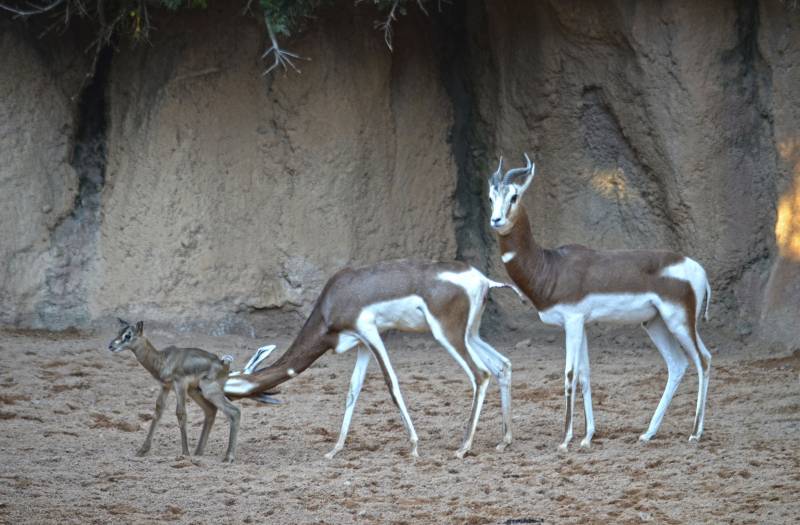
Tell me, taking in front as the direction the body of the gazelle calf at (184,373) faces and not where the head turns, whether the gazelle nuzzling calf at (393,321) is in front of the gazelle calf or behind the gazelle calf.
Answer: behind

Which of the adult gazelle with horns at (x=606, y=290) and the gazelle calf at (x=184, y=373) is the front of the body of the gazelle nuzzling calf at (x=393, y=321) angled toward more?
the gazelle calf

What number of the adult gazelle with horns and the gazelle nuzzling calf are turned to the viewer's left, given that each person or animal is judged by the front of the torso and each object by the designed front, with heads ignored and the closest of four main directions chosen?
2

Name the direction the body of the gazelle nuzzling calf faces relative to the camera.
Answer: to the viewer's left

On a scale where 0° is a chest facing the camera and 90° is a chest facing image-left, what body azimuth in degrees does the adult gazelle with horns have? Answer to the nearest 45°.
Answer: approximately 90°

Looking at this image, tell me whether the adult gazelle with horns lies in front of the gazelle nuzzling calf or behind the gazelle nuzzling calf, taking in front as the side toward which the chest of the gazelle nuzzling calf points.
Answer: behind

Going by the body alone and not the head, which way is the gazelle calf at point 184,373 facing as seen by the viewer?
to the viewer's left

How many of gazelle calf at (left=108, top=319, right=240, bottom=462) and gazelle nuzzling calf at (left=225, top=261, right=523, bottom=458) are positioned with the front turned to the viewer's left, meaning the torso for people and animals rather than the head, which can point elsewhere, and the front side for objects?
2

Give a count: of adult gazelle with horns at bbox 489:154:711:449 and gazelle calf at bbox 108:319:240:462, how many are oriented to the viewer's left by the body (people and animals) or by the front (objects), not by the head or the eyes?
2

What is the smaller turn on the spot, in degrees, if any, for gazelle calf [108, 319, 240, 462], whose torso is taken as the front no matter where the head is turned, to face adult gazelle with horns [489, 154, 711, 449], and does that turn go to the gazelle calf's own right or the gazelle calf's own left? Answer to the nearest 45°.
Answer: approximately 180°
